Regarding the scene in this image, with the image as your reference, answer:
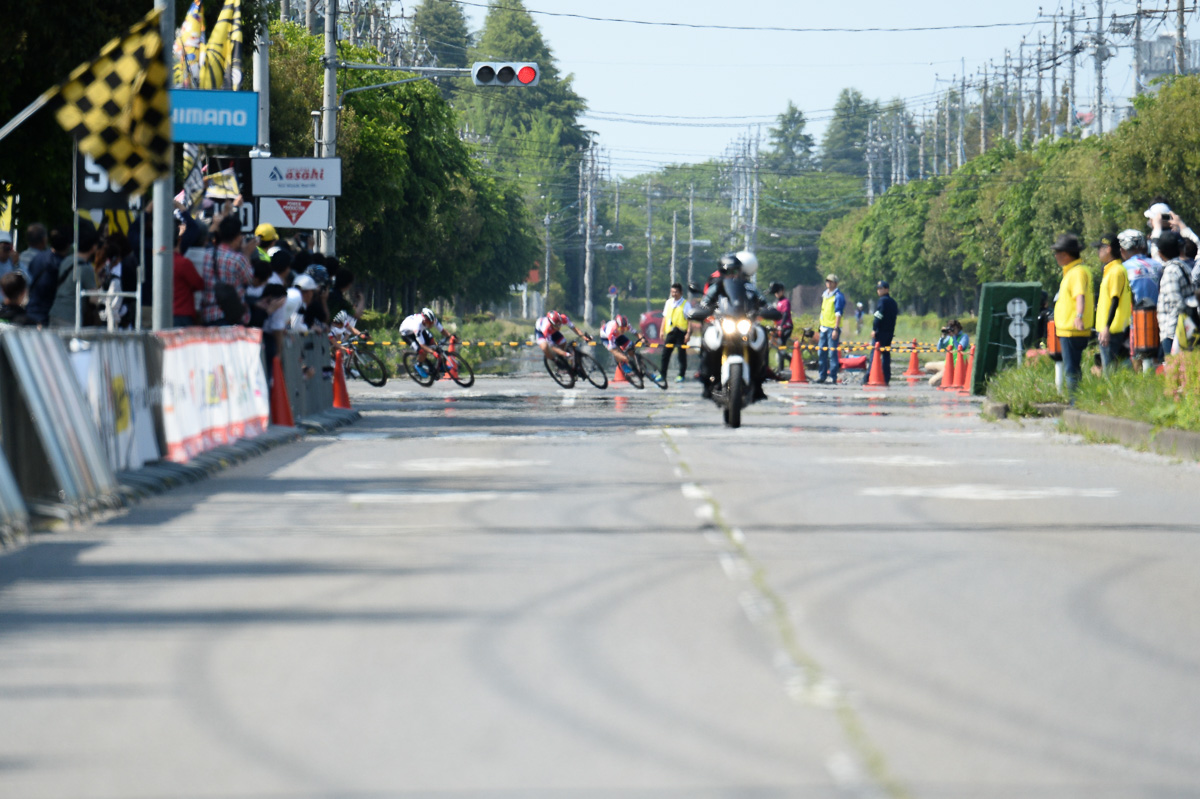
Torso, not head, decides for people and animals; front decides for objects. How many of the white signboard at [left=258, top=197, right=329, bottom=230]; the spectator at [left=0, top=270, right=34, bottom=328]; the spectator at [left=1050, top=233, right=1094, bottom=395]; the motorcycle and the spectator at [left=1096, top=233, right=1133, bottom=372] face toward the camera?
2

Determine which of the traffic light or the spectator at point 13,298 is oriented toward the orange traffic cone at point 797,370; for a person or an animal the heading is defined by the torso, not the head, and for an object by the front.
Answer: the spectator

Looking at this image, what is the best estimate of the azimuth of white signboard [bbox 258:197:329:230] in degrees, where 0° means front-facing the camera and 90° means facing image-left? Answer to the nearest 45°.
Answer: approximately 0°

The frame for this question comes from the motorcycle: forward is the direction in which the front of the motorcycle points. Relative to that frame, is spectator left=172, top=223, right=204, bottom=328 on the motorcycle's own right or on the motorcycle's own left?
on the motorcycle's own right

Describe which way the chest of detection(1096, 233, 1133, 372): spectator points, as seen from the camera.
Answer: to the viewer's left

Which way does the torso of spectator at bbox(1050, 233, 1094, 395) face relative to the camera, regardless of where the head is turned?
to the viewer's left

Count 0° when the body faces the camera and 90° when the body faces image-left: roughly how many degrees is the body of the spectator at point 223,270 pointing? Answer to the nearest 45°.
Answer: approximately 225°

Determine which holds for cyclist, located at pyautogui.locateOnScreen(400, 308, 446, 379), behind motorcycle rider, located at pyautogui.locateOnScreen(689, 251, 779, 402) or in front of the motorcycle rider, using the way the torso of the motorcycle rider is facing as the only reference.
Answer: behind

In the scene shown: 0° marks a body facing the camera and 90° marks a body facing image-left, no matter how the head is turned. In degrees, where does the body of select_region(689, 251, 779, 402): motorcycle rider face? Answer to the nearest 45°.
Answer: approximately 0°

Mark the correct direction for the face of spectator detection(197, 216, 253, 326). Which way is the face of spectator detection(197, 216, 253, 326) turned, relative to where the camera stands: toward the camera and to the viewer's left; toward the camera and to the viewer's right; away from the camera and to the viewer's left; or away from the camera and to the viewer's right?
away from the camera and to the viewer's right

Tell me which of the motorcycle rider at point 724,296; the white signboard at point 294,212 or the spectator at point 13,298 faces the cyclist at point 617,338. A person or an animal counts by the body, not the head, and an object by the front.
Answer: the spectator

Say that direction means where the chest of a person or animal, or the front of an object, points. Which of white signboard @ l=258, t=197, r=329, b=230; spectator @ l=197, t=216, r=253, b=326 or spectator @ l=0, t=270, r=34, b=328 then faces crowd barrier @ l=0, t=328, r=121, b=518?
the white signboard
